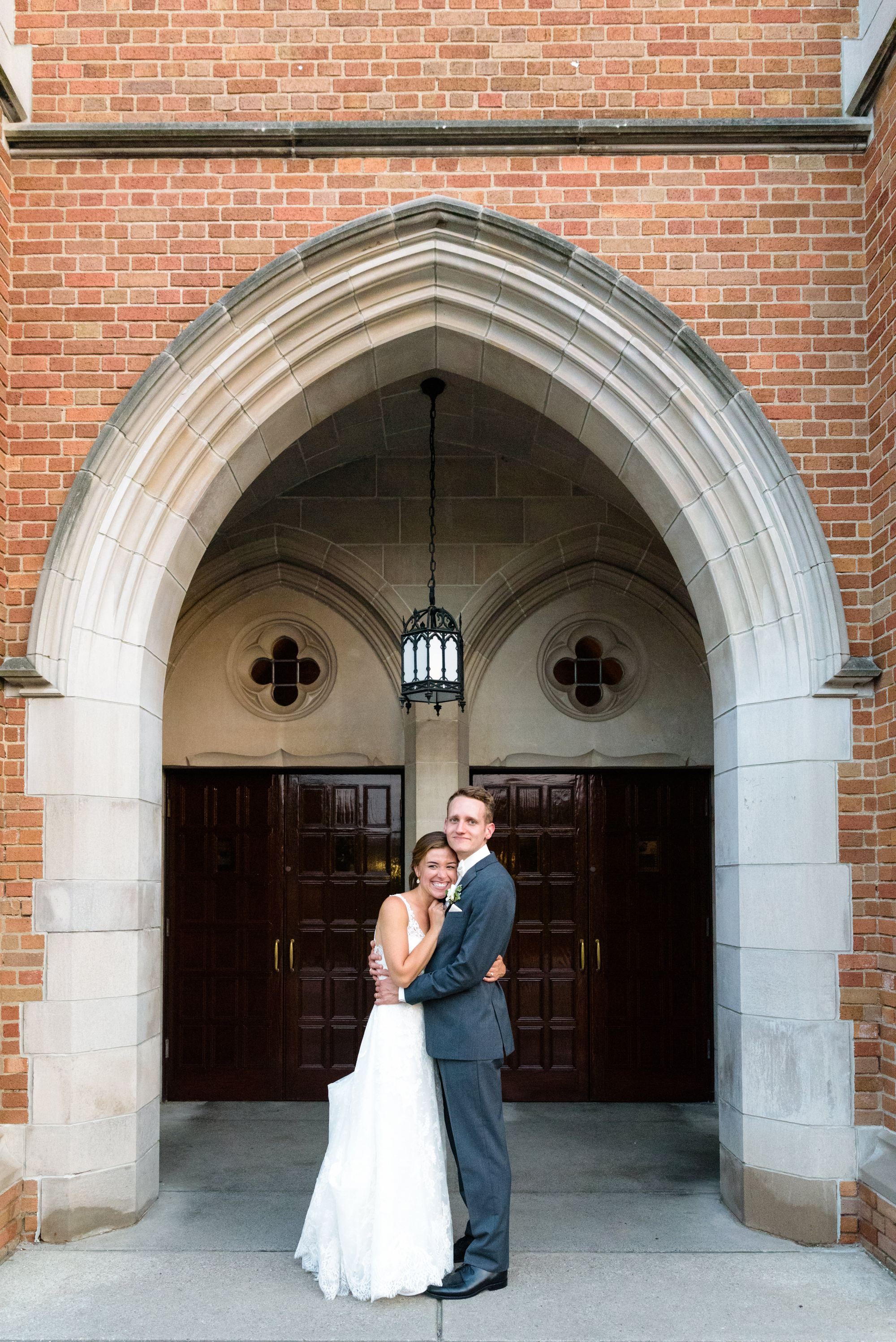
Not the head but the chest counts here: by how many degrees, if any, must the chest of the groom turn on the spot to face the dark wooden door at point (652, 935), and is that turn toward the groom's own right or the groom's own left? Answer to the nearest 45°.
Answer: approximately 90° to the groom's own right

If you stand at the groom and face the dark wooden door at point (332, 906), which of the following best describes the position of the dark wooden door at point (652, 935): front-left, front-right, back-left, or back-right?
front-right

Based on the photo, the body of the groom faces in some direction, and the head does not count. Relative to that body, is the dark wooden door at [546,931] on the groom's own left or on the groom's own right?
on the groom's own right

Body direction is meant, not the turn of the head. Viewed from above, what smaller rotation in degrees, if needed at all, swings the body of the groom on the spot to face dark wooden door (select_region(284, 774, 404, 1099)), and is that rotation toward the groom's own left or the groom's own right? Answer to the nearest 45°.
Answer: approximately 90° to the groom's own right

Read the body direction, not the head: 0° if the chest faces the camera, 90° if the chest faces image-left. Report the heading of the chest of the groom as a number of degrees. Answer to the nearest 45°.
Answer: approximately 90°

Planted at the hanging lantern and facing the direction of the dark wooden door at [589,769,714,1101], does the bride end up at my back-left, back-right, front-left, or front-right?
back-right

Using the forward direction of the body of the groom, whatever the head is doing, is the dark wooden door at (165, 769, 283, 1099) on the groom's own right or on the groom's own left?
on the groom's own right
